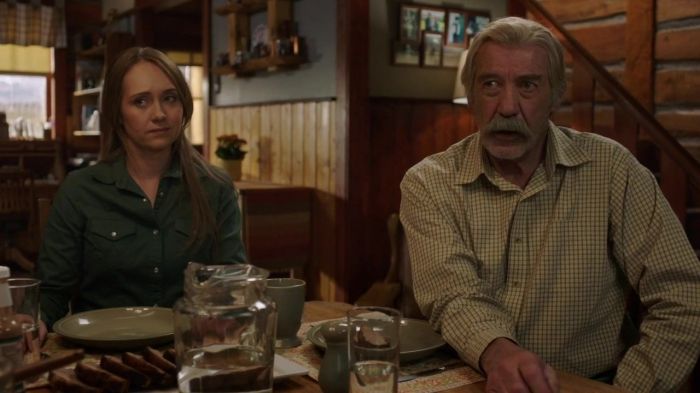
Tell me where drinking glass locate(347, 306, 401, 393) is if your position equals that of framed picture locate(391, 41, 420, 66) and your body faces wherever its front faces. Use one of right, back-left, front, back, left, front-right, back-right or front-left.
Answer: front

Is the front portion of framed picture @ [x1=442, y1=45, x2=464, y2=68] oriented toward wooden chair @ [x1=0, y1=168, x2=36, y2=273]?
no

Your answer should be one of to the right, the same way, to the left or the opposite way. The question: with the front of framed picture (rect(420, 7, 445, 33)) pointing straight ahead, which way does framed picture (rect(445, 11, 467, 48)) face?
the same way

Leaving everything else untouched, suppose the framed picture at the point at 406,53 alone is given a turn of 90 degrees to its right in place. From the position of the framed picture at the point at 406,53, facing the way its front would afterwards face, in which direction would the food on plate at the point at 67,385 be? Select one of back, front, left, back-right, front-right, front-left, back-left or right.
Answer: left

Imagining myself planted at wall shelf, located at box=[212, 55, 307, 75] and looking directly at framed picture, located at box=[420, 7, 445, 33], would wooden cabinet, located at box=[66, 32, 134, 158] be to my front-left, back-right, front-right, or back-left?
back-left

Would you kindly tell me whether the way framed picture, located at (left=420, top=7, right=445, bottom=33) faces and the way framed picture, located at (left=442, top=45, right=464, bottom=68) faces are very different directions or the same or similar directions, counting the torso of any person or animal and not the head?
same or similar directions

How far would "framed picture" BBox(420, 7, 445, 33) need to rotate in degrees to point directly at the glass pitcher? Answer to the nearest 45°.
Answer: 0° — it already faces it

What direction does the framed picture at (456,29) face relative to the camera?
toward the camera

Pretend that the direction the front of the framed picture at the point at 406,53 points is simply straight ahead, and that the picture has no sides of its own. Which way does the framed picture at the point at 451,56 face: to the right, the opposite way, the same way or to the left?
the same way

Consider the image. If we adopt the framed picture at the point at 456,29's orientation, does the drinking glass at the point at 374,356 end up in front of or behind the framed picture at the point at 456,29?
in front

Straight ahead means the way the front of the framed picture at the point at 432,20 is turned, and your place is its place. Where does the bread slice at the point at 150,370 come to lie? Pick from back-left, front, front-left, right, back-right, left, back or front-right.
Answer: front

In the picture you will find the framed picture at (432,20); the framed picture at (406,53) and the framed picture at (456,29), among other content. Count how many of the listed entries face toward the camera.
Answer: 3

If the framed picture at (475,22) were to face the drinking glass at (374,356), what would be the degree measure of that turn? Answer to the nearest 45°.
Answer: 0° — it already faces it

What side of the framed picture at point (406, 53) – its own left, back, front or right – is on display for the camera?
front

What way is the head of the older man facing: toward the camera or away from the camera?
toward the camera

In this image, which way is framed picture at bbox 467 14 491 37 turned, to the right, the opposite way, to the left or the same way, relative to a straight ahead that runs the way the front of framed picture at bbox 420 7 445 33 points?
the same way

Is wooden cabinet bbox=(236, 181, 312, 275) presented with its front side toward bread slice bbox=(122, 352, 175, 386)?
yes

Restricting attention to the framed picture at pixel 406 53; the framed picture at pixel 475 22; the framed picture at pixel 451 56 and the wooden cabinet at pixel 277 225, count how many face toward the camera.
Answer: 4

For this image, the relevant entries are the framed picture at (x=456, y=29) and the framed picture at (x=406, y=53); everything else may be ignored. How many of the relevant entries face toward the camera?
2

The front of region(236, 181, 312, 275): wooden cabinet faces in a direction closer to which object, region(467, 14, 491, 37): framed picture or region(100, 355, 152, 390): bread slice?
the bread slice

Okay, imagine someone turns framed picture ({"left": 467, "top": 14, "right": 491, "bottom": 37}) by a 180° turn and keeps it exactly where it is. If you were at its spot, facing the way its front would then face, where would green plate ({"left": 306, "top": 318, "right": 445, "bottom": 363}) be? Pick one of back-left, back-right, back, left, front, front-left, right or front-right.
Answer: back
